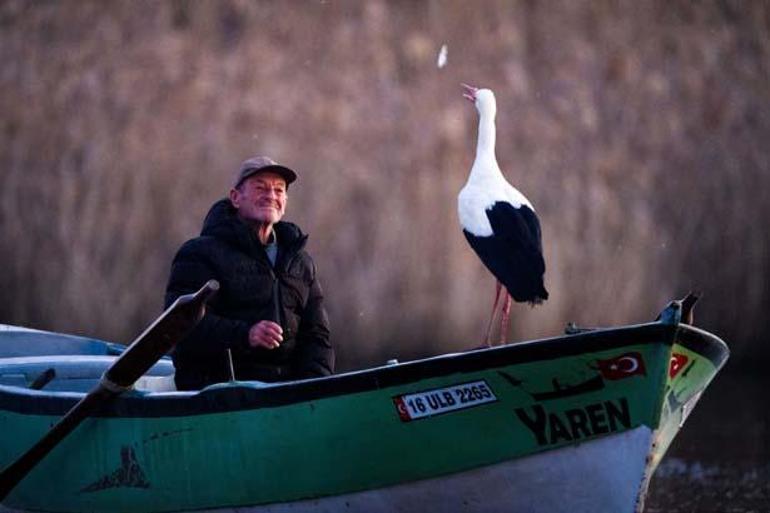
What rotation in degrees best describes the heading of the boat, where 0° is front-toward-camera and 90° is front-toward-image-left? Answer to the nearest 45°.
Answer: approximately 315°

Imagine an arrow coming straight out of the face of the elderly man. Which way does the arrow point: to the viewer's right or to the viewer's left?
to the viewer's right

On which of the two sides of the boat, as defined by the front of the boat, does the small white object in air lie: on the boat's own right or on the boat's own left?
on the boat's own left

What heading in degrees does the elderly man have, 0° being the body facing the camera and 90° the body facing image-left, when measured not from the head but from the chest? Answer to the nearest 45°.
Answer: approximately 315°
